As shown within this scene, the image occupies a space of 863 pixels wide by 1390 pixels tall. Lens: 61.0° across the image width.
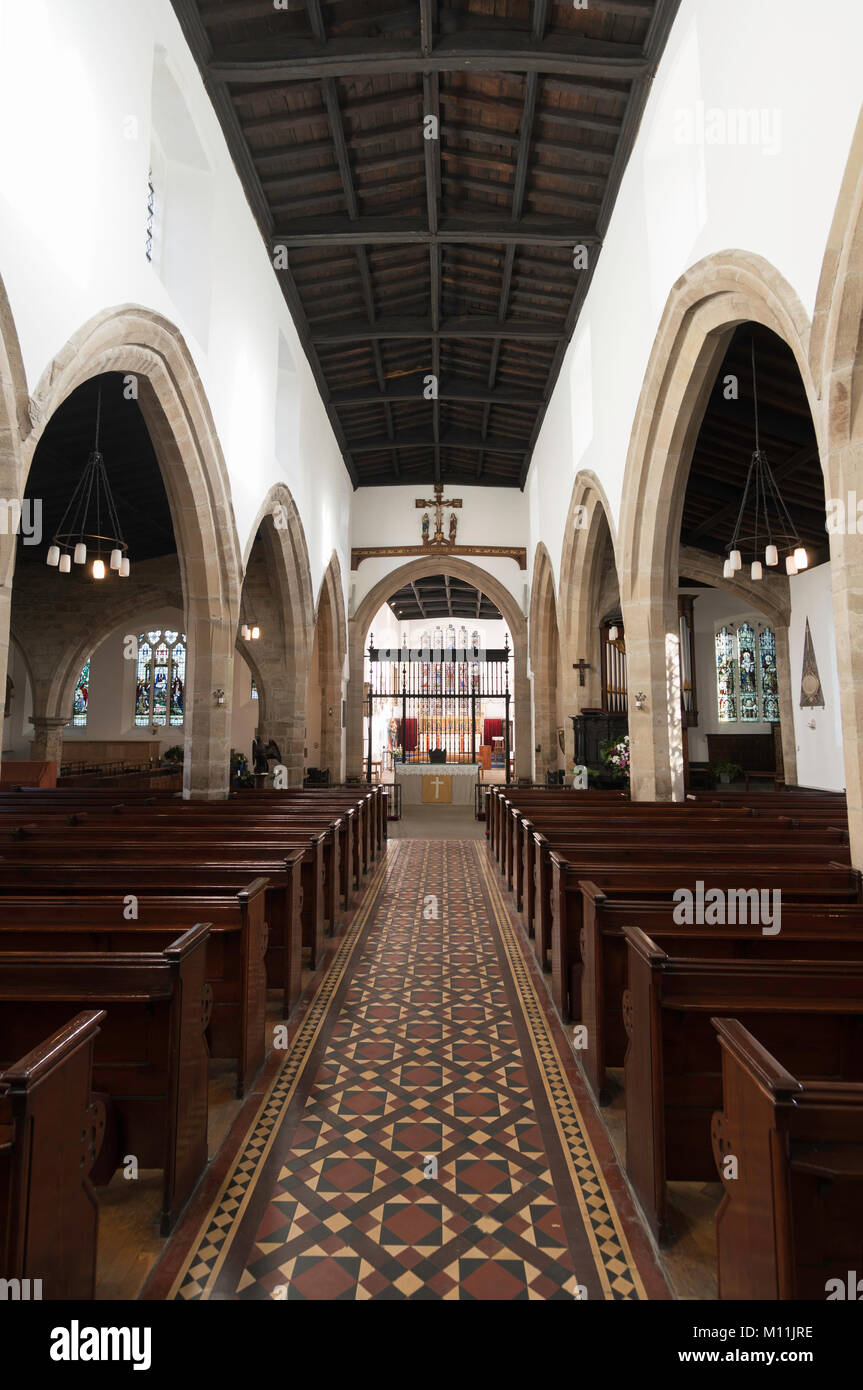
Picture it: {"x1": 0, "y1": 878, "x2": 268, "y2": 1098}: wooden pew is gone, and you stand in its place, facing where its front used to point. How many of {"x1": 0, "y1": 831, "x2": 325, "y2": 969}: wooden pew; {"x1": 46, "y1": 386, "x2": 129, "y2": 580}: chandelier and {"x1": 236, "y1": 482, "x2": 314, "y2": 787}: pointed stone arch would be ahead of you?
3

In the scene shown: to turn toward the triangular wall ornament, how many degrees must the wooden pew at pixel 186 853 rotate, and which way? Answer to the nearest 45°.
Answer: approximately 45° to its right

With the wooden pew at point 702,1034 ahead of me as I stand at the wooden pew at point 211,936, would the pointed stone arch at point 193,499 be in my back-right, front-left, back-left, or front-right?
back-left

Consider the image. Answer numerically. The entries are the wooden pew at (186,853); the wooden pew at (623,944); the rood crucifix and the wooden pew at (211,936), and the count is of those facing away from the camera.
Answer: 3

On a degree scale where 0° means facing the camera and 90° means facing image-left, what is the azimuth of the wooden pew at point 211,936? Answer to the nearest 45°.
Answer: approximately 180°

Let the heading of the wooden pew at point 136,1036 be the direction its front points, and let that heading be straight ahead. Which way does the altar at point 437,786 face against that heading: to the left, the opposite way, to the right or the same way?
the opposite way

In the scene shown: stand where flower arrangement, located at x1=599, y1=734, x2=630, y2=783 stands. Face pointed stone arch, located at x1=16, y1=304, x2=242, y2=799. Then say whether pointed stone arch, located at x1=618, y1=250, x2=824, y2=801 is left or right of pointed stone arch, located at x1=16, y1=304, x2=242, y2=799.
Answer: left

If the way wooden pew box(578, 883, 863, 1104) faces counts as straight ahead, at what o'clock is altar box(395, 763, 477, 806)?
The altar is roughly at 11 o'clock from the wooden pew.

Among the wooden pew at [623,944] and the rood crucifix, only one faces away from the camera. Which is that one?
the wooden pew

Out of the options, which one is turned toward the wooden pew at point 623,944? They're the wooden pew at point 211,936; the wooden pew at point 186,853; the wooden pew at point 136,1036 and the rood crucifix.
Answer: the rood crucifix

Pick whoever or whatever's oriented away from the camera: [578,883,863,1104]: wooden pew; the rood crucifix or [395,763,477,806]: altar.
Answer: the wooden pew

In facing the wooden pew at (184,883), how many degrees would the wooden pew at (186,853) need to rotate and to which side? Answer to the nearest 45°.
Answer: approximately 180°

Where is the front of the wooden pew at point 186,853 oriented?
away from the camera

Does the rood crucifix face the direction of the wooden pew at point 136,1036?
yes

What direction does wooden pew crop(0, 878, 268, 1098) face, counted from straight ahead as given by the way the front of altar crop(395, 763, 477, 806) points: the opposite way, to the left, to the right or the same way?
the opposite way

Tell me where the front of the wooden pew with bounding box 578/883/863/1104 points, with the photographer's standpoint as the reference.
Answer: facing away from the viewer

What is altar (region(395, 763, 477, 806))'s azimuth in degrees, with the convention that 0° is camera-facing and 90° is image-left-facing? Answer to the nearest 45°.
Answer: approximately 0°

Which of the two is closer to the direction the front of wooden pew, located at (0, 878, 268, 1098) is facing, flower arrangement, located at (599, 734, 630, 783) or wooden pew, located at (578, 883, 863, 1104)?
the flower arrangement

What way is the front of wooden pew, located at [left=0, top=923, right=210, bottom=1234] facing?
away from the camera

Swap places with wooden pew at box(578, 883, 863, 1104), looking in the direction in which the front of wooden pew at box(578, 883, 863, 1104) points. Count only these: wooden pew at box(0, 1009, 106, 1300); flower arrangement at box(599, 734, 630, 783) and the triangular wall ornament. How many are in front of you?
2

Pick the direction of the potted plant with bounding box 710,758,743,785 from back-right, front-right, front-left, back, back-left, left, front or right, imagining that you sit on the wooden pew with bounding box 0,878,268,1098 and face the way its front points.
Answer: front-right

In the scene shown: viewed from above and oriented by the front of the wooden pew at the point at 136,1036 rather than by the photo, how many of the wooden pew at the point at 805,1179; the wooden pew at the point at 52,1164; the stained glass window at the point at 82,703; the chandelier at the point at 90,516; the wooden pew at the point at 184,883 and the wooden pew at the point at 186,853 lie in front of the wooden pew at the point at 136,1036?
4
